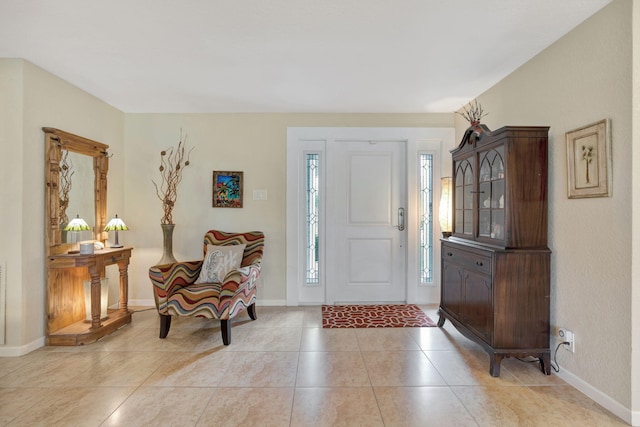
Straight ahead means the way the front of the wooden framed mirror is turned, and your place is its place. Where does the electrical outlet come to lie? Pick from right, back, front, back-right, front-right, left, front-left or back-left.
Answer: front

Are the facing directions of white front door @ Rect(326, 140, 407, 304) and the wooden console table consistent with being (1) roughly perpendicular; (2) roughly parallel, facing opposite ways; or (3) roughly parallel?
roughly perpendicular

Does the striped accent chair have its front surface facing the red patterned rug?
no

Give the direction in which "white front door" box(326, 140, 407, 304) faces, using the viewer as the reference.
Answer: facing the viewer

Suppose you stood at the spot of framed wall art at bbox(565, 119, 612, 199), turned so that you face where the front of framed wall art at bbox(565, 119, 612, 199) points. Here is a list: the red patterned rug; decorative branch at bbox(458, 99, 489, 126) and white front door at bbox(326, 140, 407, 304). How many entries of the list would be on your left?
0

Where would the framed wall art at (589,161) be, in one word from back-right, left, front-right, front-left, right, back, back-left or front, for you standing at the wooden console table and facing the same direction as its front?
front

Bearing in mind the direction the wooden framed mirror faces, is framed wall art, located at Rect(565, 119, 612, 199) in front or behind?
in front

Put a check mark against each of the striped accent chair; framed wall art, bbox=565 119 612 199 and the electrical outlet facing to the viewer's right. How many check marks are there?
0

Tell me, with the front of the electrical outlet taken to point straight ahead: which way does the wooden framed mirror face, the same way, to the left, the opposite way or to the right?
the opposite way

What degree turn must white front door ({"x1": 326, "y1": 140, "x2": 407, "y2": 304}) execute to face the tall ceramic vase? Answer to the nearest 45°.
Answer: approximately 90° to its right

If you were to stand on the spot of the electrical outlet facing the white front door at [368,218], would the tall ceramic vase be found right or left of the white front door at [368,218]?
left

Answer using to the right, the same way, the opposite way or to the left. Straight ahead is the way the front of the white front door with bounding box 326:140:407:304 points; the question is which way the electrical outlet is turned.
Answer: to the right

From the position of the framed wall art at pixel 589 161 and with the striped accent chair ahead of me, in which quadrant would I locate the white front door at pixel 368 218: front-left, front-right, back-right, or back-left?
front-right

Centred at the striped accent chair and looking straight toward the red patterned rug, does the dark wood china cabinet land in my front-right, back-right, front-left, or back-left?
front-right

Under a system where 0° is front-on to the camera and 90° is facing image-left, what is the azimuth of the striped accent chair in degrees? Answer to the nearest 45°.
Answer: approximately 45°

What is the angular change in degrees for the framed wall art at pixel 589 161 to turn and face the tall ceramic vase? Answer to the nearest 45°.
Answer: approximately 45° to its right

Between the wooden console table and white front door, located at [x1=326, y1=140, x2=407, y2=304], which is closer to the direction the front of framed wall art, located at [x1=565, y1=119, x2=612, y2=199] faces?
the wooden console table

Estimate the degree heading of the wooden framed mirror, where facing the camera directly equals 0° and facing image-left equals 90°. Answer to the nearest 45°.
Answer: approximately 315°

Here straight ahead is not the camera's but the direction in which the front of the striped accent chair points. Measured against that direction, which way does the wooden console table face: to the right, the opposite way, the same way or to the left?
to the left
